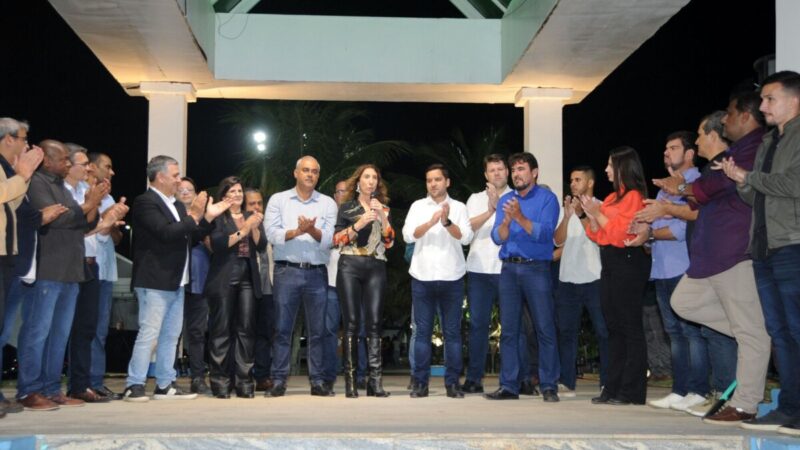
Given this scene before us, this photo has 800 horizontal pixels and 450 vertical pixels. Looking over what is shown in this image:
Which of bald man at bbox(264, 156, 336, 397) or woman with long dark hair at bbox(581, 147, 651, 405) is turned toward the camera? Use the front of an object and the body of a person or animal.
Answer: the bald man

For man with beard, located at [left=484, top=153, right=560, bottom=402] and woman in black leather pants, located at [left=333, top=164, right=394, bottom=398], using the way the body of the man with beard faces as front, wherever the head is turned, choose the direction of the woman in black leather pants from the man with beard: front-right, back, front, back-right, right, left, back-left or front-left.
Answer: front-right

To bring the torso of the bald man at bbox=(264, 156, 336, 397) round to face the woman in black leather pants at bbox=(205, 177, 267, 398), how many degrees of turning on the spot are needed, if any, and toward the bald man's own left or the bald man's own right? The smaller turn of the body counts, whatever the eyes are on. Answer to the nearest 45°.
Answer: approximately 90° to the bald man's own right

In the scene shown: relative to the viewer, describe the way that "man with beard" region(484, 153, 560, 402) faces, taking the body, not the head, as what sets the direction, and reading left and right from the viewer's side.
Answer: facing the viewer and to the left of the viewer

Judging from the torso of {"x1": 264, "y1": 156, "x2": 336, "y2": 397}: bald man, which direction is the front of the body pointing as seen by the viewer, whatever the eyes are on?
toward the camera

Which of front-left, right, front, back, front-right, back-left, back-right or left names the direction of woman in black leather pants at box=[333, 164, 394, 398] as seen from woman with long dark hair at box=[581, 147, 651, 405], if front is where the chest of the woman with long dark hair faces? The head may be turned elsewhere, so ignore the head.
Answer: front

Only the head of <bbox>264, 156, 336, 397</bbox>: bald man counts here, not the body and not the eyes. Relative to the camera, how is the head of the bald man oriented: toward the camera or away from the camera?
toward the camera

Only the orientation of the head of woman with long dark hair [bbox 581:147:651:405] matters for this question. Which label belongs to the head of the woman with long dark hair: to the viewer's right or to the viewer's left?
to the viewer's left

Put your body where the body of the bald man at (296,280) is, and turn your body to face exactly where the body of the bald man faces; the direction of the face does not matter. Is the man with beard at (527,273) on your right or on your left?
on your left

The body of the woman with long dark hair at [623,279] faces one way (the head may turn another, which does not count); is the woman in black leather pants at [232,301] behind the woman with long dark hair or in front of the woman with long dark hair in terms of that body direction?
in front

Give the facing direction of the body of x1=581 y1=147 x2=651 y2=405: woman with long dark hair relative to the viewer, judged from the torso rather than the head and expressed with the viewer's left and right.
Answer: facing to the left of the viewer
